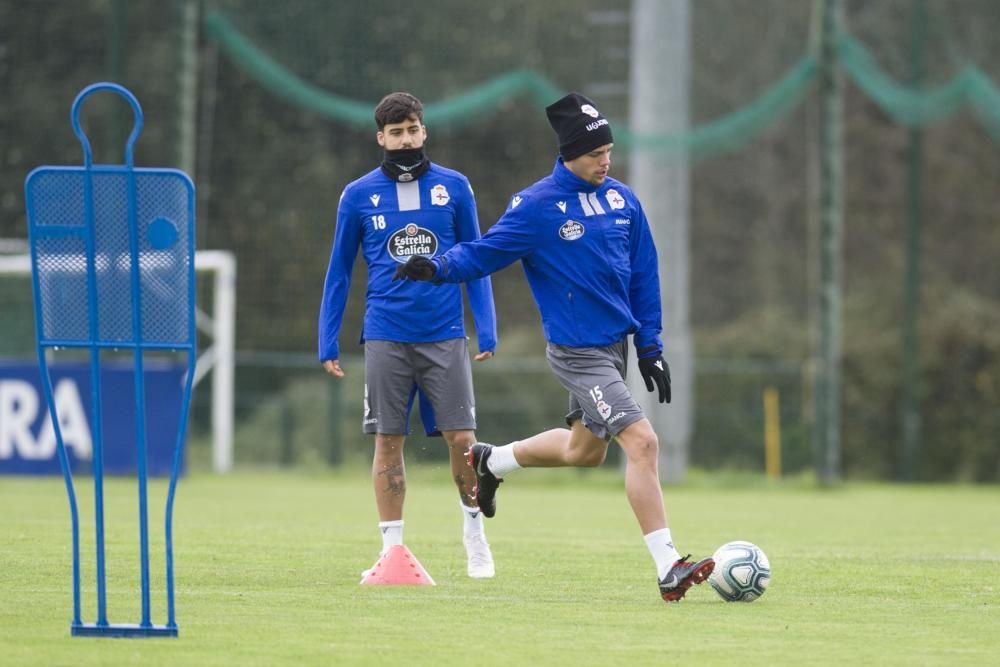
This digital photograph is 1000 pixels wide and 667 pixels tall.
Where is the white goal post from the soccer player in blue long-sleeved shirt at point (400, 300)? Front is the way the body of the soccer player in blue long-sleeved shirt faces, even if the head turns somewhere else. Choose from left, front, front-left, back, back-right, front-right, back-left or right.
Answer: back

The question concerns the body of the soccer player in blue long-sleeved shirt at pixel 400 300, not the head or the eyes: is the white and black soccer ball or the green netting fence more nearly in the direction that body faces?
the white and black soccer ball

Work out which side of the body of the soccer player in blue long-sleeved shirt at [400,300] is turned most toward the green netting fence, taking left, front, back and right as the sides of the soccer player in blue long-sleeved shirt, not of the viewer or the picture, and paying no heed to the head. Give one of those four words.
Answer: back

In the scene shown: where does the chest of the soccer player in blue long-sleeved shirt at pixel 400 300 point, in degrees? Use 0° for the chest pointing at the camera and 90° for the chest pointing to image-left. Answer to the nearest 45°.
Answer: approximately 0°

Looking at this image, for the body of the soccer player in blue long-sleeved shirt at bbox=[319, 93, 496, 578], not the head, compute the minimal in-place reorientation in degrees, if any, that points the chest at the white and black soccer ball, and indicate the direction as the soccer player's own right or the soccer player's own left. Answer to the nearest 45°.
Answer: approximately 45° to the soccer player's own left
